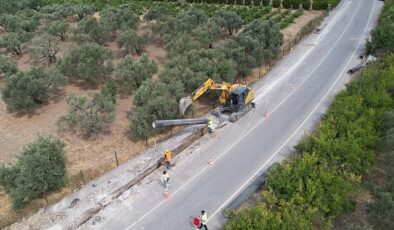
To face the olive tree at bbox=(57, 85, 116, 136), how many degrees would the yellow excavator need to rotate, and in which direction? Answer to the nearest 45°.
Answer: approximately 45° to its right

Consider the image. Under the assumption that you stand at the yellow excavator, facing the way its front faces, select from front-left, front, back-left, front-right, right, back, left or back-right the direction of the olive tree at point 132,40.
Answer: right

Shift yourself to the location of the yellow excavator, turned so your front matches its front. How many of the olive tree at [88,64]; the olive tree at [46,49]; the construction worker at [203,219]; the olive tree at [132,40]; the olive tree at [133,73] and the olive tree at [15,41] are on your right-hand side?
5

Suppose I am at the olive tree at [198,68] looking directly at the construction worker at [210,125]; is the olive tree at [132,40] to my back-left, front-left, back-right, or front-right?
back-right

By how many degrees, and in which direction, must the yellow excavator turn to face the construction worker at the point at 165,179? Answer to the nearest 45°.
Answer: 0° — it already faces them

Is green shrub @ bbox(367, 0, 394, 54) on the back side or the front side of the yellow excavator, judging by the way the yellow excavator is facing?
on the back side

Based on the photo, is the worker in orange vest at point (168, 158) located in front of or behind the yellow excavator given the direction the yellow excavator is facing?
in front

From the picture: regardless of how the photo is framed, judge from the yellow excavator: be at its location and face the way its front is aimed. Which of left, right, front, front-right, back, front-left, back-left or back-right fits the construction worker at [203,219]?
front-left

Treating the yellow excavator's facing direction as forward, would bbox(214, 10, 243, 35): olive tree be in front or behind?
behind

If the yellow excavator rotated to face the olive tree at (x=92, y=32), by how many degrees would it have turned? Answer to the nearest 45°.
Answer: approximately 90° to its right
